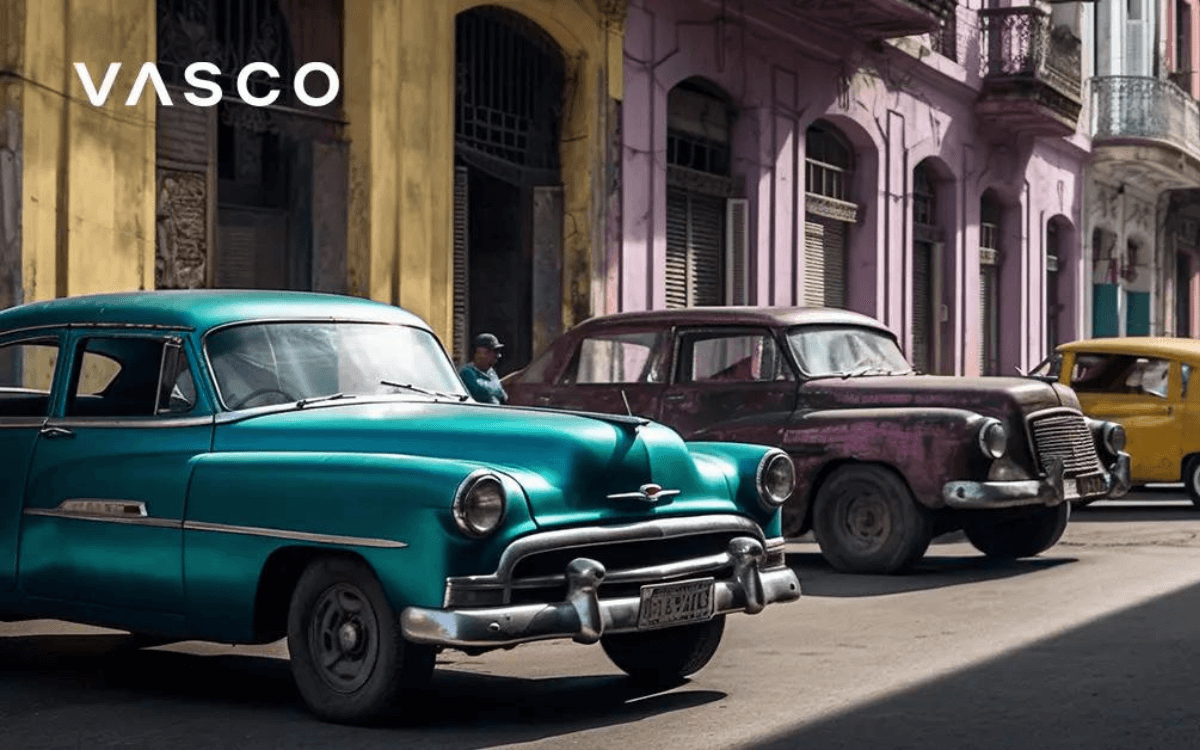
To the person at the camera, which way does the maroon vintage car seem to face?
facing the viewer and to the right of the viewer

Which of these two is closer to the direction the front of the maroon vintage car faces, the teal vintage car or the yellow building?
the teal vintage car

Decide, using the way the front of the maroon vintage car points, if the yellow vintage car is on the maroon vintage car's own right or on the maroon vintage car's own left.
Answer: on the maroon vintage car's own left

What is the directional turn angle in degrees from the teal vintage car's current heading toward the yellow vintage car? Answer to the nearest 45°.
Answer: approximately 90° to its left

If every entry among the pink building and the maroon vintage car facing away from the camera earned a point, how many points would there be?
0

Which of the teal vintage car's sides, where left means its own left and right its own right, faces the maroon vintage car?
left

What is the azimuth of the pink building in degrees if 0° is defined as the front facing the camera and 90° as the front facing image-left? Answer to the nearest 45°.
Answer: approximately 315°

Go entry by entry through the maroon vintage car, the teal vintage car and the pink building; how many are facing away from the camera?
0
